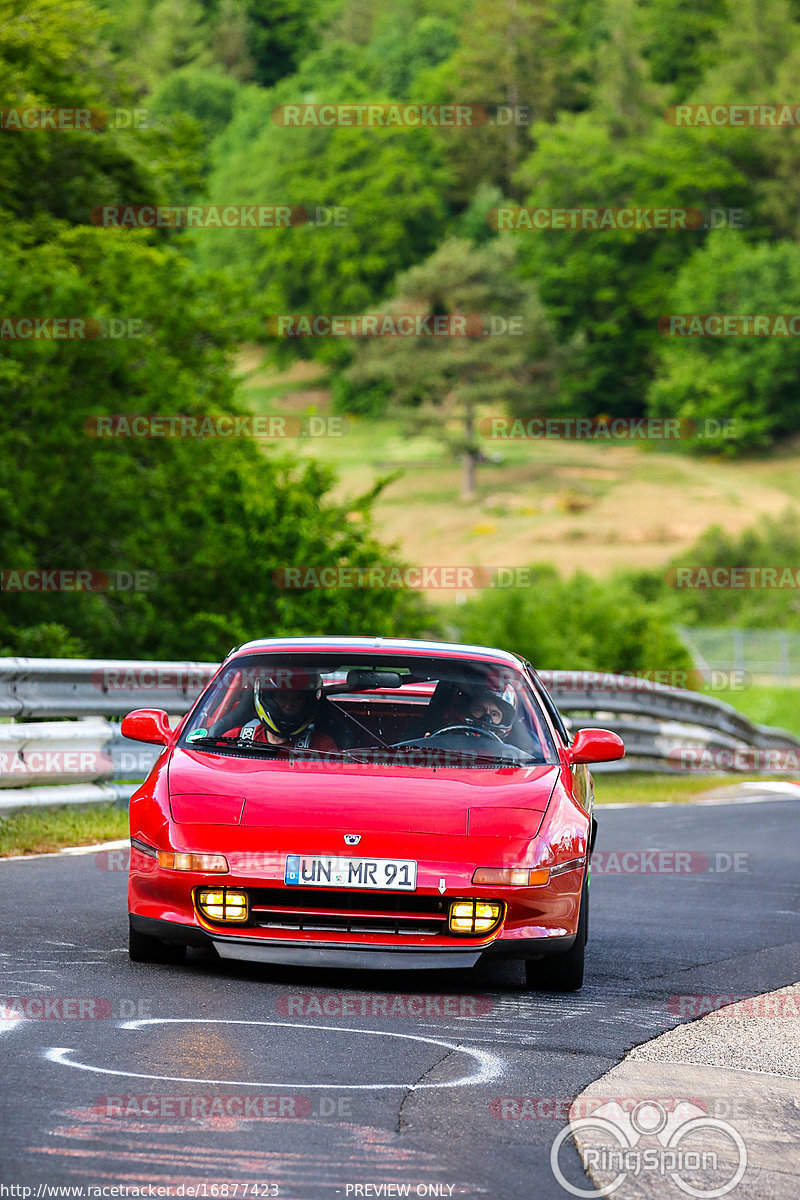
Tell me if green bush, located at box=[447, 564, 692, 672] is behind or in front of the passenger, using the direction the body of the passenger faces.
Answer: behind

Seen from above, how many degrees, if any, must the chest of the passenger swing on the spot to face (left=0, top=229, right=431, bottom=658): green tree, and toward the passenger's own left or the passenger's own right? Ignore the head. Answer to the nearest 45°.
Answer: approximately 180°

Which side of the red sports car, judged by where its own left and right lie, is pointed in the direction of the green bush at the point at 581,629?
back

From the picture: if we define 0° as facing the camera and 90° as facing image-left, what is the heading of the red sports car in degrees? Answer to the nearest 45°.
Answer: approximately 0°

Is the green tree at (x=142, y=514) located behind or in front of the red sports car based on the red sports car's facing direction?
behind
